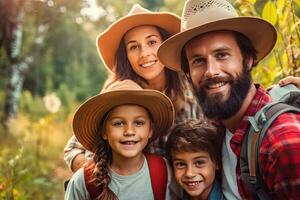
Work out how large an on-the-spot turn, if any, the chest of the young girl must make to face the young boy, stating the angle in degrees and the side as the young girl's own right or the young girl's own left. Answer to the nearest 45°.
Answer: approximately 90° to the young girl's own left

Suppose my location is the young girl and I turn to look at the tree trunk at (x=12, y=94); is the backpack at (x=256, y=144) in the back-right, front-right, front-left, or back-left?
back-right

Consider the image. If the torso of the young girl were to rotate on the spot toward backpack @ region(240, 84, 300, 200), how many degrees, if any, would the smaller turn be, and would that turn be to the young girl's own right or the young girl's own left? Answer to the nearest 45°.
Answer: approximately 45° to the young girl's own left

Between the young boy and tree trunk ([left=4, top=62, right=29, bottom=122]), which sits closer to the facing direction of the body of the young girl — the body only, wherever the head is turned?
the young boy

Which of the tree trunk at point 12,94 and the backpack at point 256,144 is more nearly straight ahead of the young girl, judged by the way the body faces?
the backpack

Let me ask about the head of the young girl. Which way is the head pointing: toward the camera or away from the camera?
toward the camera

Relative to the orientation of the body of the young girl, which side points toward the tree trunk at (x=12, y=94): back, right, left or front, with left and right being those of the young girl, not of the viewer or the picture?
back

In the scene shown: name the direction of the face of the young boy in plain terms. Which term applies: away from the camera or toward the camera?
toward the camera

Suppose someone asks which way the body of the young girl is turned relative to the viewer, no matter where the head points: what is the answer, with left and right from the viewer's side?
facing the viewer
